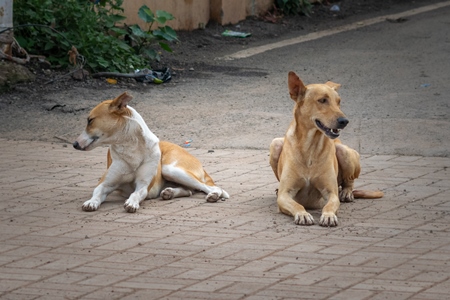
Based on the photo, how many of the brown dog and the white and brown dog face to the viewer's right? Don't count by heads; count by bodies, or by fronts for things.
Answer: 0

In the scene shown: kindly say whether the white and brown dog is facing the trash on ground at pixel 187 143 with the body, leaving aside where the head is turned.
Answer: no

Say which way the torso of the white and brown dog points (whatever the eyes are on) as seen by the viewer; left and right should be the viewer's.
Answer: facing the viewer and to the left of the viewer

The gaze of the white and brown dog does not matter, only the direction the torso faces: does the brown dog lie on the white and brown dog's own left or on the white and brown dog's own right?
on the white and brown dog's own left

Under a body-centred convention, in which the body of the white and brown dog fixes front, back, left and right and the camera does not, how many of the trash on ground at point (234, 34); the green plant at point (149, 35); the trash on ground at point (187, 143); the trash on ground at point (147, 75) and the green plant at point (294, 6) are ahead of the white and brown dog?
0

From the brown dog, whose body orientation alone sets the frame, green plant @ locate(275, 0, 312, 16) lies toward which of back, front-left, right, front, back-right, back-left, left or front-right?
back

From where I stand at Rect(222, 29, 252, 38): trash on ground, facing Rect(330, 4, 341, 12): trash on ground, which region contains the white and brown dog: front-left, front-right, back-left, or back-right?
back-right

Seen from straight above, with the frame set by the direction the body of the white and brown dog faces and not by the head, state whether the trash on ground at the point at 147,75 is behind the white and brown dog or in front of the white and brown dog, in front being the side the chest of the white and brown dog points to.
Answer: behind

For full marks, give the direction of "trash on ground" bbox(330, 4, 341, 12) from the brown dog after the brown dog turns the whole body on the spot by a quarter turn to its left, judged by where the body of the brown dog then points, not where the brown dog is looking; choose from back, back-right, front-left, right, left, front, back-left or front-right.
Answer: left

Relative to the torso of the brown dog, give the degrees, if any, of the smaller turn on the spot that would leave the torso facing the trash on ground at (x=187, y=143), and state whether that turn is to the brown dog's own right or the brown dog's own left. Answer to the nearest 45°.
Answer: approximately 135° to the brown dog's own right

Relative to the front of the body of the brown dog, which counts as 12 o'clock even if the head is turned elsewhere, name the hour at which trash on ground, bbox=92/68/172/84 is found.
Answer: The trash on ground is roughly at 5 o'clock from the brown dog.

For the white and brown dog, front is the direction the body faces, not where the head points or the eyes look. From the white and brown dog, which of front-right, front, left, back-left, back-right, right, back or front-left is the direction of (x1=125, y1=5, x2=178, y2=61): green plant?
back-right

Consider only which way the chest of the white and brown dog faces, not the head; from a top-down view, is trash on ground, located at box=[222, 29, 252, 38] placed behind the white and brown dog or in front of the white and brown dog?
behind

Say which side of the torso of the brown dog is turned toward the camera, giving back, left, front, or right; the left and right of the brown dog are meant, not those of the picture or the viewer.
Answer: front
